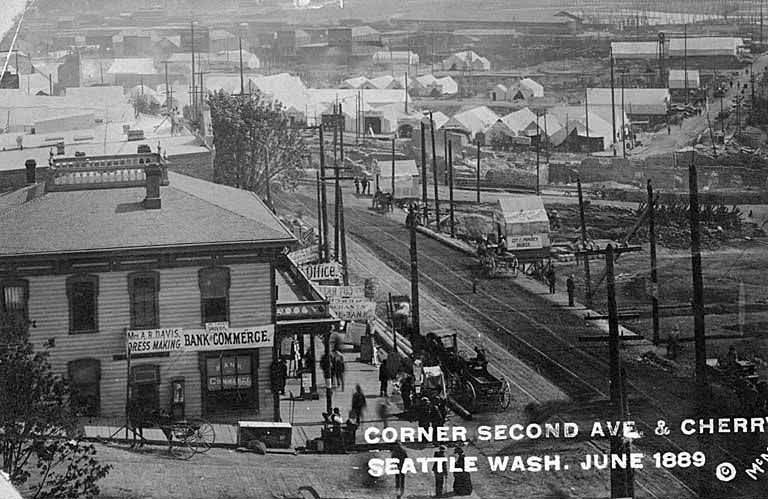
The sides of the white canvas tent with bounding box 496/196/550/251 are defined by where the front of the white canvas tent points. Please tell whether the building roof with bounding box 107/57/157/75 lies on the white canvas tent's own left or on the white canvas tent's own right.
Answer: on the white canvas tent's own right

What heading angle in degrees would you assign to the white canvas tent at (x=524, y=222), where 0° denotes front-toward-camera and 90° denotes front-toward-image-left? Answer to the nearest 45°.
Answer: approximately 0°
